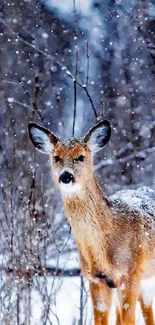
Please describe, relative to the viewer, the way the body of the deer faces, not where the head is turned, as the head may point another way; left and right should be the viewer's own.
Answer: facing the viewer and to the left of the viewer
